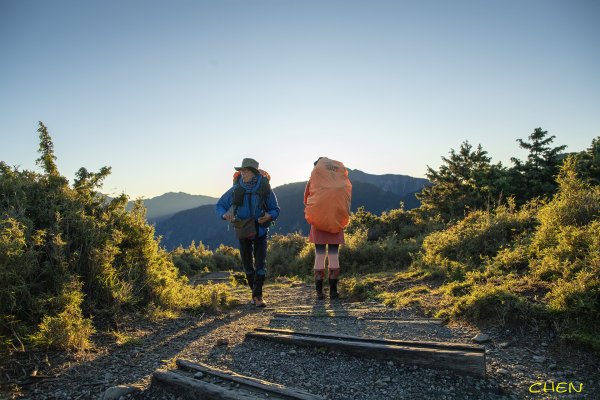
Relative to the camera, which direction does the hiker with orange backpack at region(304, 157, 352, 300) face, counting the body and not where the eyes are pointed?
away from the camera

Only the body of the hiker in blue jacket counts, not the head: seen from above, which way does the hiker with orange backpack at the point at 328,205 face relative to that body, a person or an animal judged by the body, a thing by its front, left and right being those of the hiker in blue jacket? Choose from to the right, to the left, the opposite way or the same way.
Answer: the opposite way

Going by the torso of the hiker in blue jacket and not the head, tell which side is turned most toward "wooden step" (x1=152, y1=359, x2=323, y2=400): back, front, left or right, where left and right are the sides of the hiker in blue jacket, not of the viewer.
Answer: front

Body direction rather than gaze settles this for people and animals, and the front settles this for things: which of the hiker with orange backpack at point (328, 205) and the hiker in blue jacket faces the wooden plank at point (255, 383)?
the hiker in blue jacket

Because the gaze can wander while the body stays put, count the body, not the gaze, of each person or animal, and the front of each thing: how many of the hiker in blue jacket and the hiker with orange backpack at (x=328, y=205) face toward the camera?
1

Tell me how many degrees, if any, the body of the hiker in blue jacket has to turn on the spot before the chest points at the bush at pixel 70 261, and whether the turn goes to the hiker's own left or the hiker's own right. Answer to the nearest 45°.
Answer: approximately 45° to the hiker's own right

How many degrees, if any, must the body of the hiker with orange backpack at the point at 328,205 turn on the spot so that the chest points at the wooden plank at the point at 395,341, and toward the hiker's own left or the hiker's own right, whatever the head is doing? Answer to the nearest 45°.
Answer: approximately 180°

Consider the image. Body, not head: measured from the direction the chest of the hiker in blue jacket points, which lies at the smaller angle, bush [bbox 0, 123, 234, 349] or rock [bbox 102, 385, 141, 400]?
the rock

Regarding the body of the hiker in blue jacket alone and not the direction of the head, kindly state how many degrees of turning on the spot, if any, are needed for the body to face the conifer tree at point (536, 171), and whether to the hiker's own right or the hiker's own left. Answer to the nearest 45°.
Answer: approximately 135° to the hiker's own left

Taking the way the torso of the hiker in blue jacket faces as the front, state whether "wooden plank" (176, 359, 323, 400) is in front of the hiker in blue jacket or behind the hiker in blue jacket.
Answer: in front

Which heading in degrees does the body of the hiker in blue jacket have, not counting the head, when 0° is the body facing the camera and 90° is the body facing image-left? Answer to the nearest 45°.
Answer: approximately 0°
